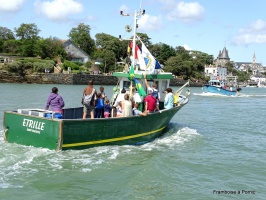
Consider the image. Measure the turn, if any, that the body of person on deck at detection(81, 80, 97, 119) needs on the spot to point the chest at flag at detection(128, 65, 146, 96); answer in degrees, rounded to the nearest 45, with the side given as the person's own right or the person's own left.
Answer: approximately 45° to the person's own right

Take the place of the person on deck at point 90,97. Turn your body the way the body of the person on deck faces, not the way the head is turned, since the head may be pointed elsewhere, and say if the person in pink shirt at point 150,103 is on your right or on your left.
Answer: on your right

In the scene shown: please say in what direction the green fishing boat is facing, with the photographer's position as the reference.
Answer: facing away from the viewer and to the right of the viewer

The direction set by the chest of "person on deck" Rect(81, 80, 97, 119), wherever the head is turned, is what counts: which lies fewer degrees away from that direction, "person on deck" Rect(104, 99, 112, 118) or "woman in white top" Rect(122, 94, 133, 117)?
the person on deck

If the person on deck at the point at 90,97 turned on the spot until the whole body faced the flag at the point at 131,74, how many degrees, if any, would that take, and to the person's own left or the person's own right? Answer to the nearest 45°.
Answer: approximately 45° to the person's own right

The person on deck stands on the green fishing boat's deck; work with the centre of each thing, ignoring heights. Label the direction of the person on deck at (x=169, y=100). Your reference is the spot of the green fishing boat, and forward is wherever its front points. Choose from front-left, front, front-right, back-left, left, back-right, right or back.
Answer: front

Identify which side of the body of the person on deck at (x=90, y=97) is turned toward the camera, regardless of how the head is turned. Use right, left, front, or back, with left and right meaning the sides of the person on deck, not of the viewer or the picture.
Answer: back
